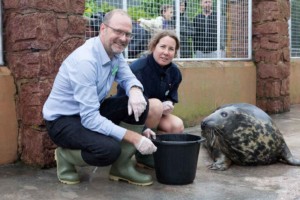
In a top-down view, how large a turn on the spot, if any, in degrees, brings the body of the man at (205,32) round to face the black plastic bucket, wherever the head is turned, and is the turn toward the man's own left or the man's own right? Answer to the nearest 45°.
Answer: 0° — they already face it

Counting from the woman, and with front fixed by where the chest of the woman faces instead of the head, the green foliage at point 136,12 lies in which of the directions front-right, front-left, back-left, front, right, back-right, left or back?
back-left

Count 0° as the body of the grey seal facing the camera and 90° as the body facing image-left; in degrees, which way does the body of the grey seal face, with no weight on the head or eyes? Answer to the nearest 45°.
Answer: approximately 90°

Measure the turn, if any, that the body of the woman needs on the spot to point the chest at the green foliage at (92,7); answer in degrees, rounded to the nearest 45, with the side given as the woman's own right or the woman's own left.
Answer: approximately 180°

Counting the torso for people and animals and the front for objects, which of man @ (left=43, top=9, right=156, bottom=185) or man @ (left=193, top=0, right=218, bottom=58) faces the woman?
man @ (left=193, top=0, right=218, bottom=58)

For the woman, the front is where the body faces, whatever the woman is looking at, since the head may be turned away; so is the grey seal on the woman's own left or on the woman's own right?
on the woman's own left

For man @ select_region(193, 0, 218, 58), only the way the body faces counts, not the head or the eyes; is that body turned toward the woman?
yes

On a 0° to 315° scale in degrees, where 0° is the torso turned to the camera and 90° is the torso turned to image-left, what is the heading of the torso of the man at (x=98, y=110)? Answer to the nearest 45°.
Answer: approximately 315°

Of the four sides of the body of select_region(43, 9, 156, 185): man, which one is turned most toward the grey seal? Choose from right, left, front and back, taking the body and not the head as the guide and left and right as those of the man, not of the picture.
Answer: left

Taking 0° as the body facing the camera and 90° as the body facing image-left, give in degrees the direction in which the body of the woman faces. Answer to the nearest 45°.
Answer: approximately 315°

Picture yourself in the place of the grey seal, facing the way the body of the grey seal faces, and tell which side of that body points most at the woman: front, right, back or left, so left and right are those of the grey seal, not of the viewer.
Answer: front
